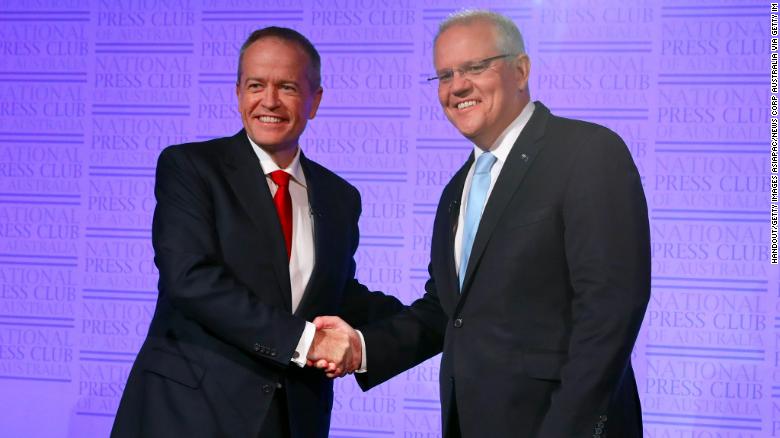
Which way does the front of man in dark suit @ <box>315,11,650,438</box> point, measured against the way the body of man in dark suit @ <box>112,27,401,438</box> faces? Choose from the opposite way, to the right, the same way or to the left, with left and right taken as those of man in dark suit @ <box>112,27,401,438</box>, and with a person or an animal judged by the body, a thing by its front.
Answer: to the right

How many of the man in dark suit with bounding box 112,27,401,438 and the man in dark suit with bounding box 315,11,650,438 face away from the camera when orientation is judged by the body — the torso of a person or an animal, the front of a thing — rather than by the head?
0

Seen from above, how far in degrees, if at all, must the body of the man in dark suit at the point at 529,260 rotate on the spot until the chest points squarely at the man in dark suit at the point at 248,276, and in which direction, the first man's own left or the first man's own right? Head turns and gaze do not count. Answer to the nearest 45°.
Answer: approximately 45° to the first man's own right

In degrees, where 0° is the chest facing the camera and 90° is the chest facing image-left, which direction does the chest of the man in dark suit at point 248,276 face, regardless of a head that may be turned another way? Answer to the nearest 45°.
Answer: approximately 315°

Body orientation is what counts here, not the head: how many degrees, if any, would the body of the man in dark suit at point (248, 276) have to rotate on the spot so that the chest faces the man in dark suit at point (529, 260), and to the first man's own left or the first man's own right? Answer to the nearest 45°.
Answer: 0° — they already face them
